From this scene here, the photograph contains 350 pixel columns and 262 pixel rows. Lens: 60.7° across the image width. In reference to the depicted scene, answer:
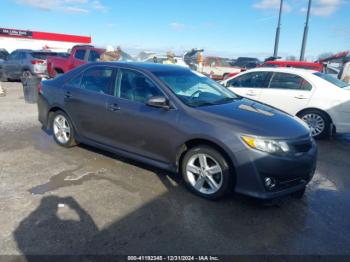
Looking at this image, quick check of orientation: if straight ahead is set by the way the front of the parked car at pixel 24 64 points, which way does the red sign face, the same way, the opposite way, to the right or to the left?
the opposite way

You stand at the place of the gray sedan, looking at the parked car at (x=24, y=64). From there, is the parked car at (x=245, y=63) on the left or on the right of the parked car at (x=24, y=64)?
right

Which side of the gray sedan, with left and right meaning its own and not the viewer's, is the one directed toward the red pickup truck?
back

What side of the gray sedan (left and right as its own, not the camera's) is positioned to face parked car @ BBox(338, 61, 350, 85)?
left

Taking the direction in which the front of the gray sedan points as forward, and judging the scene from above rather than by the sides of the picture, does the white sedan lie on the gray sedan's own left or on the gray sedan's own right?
on the gray sedan's own left
